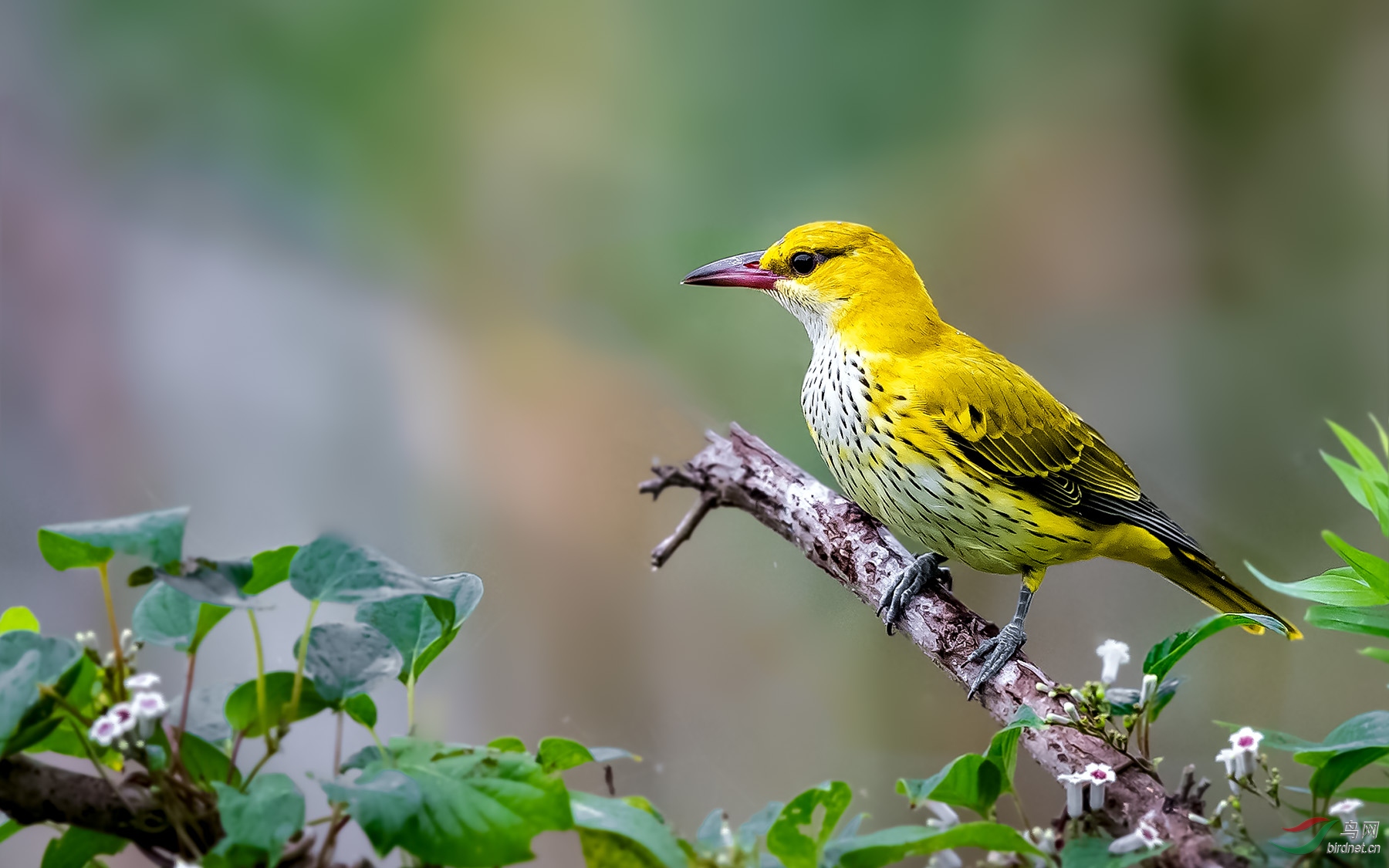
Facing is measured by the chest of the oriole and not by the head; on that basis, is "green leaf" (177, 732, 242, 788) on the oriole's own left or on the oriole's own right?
on the oriole's own left

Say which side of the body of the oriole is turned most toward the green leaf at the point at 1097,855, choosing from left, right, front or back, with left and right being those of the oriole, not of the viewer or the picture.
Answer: left

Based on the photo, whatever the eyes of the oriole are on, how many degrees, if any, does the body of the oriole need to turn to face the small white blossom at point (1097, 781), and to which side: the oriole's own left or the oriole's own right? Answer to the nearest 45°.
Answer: approximately 90° to the oriole's own left

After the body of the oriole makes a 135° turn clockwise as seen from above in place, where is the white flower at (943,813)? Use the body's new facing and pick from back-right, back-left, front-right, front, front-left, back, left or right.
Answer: back-right

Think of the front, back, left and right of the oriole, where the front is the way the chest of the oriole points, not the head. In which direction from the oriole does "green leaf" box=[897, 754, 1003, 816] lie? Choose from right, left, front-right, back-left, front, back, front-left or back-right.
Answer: left

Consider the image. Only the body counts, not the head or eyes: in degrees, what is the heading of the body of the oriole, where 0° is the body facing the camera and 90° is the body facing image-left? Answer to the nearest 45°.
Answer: approximately 90°

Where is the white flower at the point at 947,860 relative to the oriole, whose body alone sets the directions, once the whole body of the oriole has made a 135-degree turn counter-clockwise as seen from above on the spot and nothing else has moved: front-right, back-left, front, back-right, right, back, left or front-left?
front-right

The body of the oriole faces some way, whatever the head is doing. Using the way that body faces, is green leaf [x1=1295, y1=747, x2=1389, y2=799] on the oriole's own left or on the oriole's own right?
on the oriole's own left
